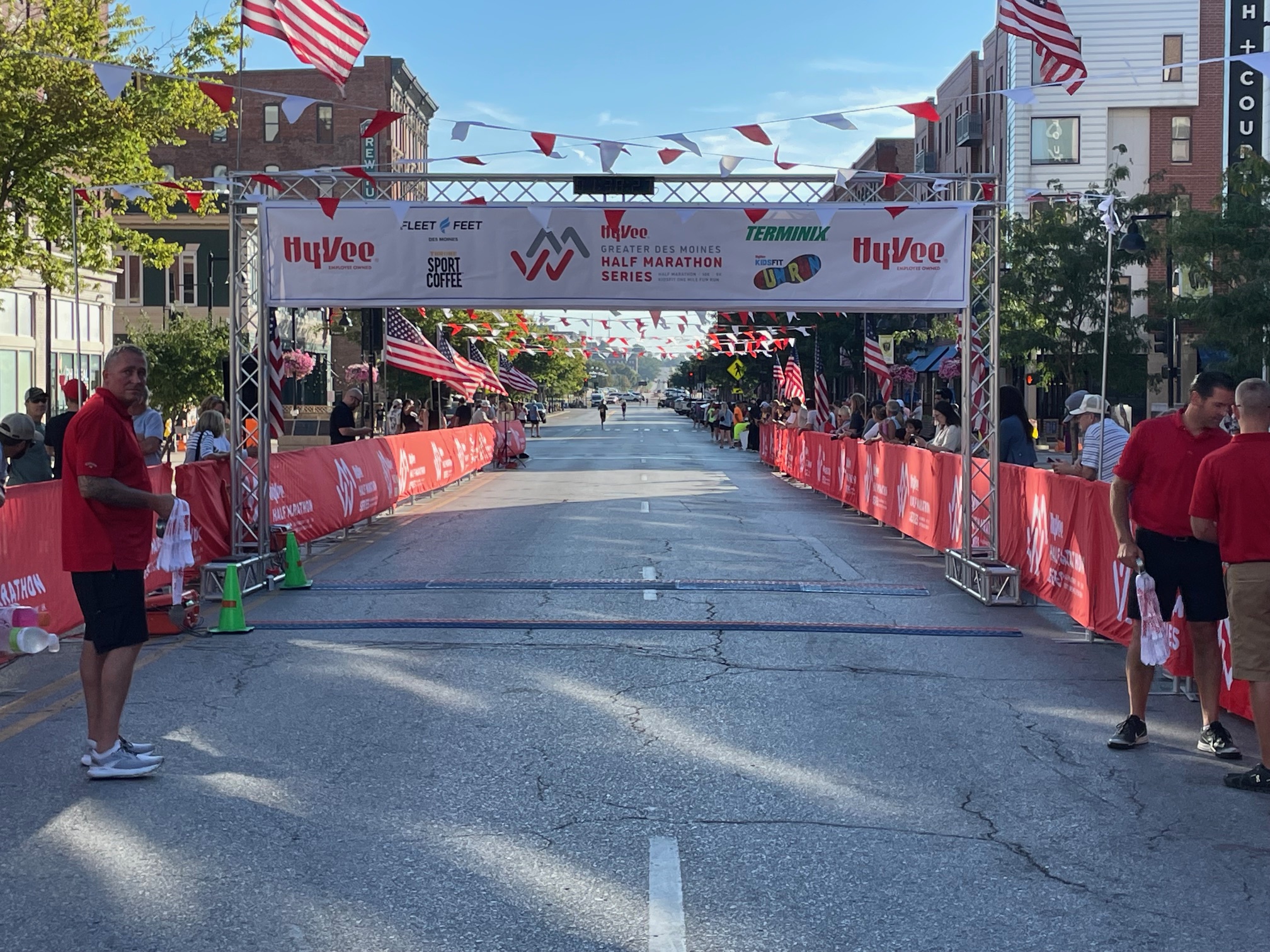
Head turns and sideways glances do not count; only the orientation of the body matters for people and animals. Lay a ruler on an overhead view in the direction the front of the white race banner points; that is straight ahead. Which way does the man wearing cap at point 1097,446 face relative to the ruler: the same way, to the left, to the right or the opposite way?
to the right

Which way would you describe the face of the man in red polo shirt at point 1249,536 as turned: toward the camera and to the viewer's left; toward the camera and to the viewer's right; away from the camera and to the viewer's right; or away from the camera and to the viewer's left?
away from the camera and to the viewer's left

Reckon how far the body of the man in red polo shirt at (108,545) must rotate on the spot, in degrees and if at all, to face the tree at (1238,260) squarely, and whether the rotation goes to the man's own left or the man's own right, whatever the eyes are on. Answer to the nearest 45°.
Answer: approximately 45° to the man's own left

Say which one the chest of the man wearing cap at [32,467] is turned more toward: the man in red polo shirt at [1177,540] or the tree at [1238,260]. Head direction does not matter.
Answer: the man in red polo shirt

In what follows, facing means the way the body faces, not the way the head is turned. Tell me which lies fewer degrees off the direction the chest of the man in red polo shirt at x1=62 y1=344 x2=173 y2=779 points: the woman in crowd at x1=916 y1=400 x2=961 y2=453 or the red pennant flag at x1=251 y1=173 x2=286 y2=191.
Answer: the woman in crowd

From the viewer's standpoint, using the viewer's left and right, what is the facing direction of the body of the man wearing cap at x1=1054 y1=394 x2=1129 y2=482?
facing to the left of the viewer

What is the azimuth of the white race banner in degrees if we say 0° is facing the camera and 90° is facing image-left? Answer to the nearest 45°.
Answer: approximately 0°
